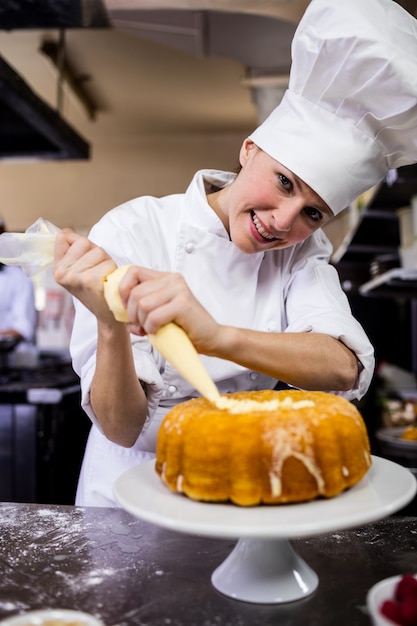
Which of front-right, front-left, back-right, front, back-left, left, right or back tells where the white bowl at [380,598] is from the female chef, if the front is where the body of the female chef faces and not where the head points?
front

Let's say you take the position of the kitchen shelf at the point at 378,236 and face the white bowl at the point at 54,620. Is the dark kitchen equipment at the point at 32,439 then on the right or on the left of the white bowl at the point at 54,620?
right

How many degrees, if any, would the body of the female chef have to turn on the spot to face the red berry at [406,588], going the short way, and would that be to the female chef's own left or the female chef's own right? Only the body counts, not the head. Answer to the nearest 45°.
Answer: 0° — they already face it

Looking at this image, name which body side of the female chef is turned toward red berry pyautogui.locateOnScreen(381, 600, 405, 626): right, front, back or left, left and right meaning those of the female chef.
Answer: front

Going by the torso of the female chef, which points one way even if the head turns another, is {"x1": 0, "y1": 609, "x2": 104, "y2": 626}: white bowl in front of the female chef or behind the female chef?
in front

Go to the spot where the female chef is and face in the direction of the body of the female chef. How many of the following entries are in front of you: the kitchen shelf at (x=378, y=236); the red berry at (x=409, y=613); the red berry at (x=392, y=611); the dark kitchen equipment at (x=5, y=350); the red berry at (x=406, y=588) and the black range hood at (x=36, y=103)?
3

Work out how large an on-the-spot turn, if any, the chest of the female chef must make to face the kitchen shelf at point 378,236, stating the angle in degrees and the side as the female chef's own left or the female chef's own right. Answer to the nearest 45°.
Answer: approximately 180°

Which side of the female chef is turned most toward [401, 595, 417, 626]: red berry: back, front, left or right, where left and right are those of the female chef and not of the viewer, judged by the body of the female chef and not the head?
front

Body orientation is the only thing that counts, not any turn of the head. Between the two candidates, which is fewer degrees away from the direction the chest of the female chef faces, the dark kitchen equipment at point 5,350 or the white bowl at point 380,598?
the white bowl

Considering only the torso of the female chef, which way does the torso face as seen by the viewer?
toward the camera

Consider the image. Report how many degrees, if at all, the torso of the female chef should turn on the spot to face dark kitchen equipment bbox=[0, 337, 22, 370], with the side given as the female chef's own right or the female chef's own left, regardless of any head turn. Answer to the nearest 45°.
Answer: approximately 135° to the female chef's own right

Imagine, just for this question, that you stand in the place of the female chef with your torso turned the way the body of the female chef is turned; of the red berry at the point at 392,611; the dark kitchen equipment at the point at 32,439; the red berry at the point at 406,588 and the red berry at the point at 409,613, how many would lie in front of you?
3
